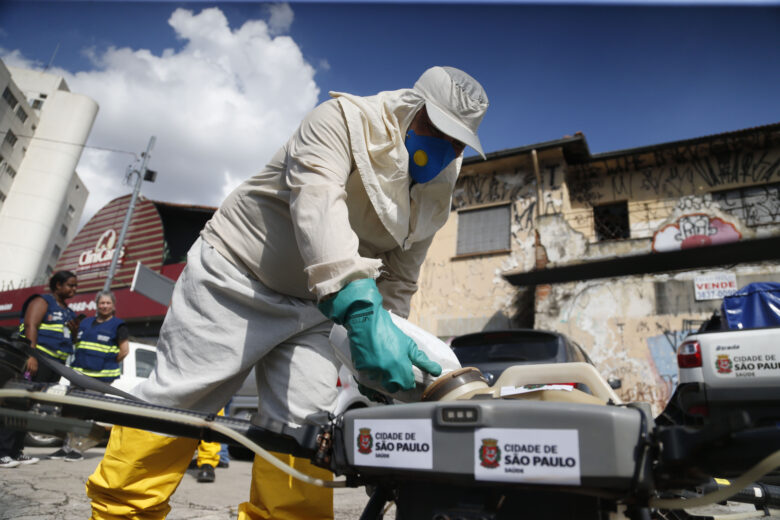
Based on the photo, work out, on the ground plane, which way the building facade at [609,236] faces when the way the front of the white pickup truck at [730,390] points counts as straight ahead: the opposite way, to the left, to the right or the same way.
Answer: the opposite way

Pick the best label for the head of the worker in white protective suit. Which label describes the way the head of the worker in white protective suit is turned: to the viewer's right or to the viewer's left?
to the viewer's right

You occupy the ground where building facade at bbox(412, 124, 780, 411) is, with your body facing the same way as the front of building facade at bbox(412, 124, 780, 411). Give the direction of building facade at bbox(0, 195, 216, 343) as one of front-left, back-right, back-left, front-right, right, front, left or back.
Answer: right

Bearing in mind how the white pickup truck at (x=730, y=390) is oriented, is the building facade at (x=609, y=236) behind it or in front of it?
in front

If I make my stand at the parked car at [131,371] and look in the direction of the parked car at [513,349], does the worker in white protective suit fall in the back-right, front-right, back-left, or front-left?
front-right

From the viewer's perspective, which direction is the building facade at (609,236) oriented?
toward the camera

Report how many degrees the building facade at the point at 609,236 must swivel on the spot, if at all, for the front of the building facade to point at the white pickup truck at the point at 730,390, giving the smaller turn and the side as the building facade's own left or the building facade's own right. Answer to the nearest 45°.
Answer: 0° — it already faces it

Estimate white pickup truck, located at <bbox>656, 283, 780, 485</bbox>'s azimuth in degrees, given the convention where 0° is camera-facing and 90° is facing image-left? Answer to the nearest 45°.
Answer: approximately 180°

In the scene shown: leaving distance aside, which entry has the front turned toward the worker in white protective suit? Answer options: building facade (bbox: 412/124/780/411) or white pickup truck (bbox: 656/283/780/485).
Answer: the building facade

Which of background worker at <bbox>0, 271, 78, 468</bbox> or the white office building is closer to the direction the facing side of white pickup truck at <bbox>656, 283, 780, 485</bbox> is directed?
the white office building

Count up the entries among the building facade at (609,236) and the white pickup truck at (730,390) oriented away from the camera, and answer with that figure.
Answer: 1

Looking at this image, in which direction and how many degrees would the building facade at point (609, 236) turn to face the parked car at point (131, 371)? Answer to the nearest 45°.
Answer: approximately 45° to its right

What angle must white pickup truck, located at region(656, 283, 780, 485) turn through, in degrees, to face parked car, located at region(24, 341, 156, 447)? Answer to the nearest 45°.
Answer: approximately 90° to its left

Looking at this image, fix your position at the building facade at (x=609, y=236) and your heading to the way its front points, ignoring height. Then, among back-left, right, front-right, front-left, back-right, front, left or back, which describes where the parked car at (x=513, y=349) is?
front

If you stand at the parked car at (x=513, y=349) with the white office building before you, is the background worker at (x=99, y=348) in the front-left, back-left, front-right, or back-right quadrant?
front-left
